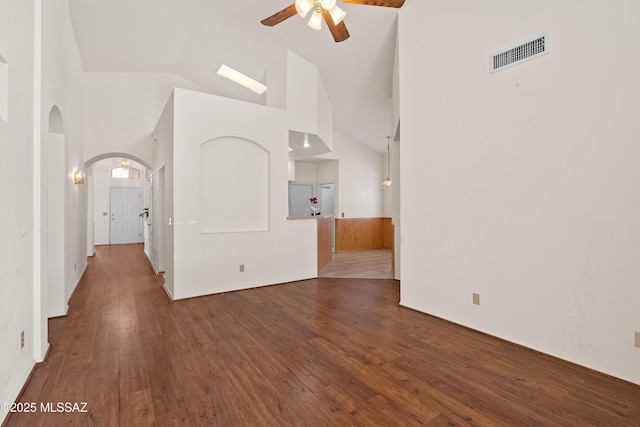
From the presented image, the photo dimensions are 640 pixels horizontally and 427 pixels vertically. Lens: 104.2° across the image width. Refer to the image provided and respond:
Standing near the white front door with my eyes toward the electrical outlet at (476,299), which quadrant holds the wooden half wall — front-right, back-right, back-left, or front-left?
front-left

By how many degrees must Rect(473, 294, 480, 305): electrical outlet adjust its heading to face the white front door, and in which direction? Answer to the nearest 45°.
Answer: approximately 45° to its right

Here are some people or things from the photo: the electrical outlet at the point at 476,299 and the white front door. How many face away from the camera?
0

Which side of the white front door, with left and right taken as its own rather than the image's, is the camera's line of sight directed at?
front

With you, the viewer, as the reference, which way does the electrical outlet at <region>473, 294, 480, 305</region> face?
facing the viewer and to the left of the viewer

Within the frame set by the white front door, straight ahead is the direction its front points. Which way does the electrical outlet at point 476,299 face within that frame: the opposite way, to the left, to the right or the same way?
to the right

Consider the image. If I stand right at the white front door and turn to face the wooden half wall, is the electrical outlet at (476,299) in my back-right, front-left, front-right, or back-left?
front-right

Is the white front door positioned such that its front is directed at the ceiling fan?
yes

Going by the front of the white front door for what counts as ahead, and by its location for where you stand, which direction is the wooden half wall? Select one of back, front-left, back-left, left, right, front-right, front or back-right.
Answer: front-left

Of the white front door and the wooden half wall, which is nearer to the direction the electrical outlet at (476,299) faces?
the white front door
